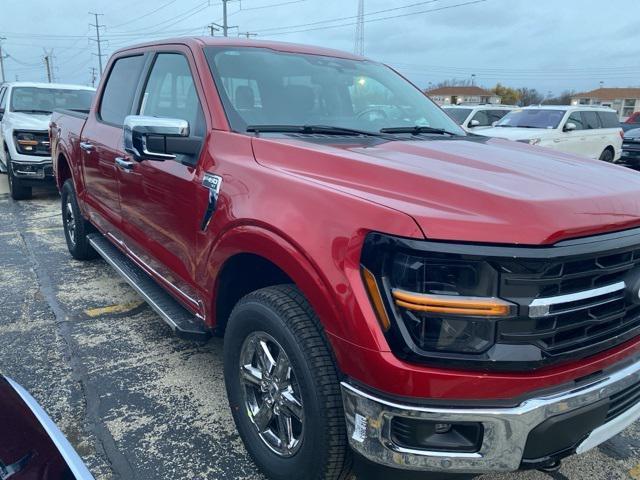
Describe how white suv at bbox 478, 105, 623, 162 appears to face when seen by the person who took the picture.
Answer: facing the viewer and to the left of the viewer

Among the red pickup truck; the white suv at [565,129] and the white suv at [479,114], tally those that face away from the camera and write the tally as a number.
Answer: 0

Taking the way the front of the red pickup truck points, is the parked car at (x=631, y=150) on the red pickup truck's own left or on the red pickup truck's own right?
on the red pickup truck's own left

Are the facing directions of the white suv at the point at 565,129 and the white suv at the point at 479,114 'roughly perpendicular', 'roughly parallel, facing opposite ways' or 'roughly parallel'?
roughly parallel

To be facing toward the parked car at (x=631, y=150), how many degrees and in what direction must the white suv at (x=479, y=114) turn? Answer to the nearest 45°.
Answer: approximately 135° to its left

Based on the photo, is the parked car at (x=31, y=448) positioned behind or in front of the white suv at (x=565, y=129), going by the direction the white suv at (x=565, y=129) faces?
in front

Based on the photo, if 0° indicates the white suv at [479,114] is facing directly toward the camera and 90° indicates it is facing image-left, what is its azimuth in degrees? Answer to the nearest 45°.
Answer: approximately 45°

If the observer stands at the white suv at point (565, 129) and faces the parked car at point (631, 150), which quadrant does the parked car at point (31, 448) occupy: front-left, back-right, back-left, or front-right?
back-right

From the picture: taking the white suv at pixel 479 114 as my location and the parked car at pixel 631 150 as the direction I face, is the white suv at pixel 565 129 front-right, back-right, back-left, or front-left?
front-right

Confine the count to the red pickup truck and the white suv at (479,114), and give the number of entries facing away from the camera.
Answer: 0

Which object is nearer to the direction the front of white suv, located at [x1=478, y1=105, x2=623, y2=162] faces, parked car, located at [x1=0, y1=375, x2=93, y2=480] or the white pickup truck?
the white pickup truck

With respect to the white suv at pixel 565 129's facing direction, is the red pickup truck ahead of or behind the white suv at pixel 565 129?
ahead

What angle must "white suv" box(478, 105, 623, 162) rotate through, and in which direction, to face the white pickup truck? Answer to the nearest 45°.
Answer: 0° — it already faces it

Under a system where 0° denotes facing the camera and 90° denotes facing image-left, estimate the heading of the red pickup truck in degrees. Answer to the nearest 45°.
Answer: approximately 315°

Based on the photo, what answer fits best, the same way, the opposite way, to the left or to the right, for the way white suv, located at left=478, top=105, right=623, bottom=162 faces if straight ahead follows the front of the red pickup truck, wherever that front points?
to the right

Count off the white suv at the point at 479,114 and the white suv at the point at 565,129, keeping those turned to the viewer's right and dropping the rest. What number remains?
0

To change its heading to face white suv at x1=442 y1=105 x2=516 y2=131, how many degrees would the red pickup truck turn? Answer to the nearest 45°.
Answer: approximately 135° to its left
